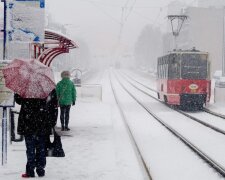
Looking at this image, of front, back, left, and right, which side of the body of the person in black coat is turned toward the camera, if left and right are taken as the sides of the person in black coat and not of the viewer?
back

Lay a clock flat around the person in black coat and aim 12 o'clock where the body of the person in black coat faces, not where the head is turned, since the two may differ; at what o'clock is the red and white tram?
The red and white tram is roughly at 1 o'clock from the person in black coat.
